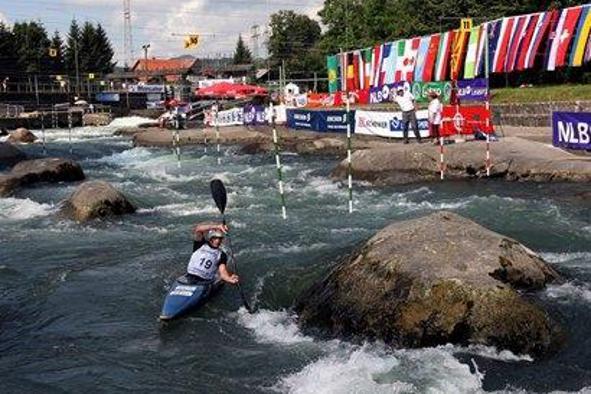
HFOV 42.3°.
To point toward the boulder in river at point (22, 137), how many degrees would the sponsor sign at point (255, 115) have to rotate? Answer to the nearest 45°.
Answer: approximately 90° to its right

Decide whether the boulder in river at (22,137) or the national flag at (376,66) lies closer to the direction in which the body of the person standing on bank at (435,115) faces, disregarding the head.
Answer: the boulder in river

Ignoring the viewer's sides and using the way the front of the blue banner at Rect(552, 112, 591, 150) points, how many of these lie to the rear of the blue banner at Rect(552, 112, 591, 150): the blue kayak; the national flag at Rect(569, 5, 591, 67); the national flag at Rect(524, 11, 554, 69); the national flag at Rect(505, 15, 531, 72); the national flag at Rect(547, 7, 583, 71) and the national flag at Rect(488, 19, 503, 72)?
5

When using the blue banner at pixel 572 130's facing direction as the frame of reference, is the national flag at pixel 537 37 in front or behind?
behind

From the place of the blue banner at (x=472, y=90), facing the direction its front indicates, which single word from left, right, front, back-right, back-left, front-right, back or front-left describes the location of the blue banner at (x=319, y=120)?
right

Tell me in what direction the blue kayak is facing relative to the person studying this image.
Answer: facing the viewer and to the left of the viewer

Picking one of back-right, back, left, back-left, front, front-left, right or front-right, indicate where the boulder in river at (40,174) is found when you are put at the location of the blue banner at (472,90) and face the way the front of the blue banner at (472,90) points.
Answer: front-right

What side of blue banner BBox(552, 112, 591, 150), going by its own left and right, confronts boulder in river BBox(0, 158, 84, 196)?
right

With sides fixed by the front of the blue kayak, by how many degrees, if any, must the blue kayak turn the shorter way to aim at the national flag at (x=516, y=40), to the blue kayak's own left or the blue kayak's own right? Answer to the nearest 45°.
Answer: approximately 180°

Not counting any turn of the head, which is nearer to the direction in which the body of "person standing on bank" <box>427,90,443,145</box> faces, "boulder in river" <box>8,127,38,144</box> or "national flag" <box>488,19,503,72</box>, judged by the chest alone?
the boulder in river
